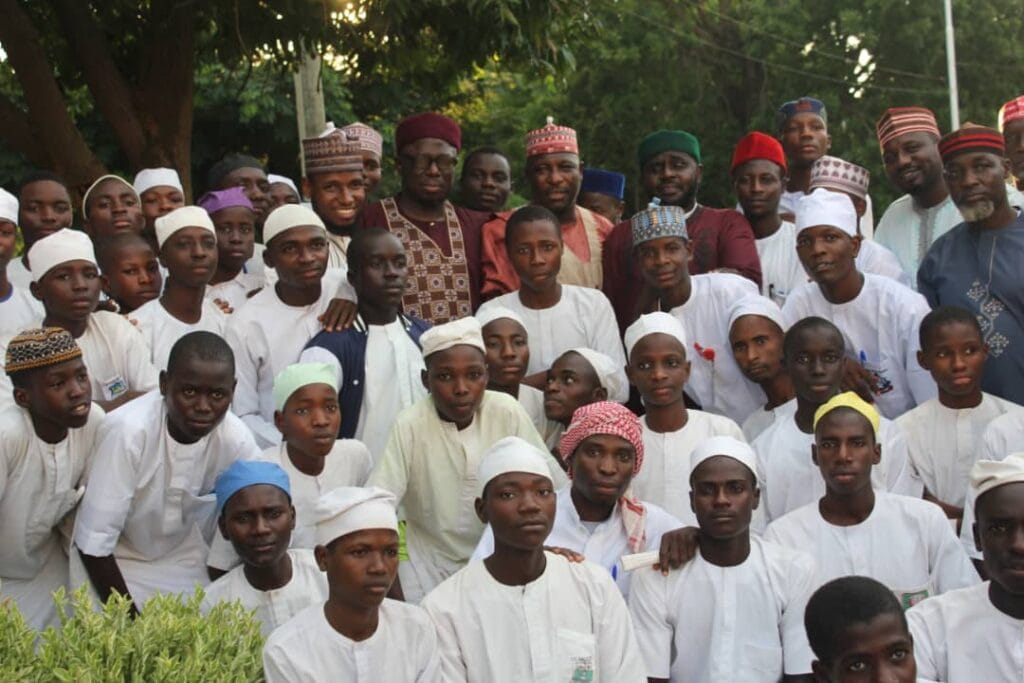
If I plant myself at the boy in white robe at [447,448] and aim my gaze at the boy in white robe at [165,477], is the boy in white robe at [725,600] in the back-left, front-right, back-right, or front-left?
back-left

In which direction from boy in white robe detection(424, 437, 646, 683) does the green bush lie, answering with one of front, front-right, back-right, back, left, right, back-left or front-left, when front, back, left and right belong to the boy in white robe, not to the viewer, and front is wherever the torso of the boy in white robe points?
front-right

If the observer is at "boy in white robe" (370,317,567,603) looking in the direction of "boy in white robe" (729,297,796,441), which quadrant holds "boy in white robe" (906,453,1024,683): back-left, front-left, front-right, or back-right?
front-right

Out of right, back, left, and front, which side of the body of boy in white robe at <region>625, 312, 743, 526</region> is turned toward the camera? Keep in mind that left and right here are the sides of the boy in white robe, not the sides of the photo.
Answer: front

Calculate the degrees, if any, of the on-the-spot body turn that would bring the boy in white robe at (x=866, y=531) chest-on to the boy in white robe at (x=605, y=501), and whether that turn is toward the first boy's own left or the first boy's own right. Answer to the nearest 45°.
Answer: approximately 90° to the first boy's own right

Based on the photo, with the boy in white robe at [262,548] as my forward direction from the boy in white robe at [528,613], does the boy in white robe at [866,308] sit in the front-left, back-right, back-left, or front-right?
back-right

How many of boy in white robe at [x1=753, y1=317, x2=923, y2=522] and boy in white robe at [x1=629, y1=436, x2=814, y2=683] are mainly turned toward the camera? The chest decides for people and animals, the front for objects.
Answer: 2

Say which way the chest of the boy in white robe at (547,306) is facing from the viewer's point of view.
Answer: toward the camera

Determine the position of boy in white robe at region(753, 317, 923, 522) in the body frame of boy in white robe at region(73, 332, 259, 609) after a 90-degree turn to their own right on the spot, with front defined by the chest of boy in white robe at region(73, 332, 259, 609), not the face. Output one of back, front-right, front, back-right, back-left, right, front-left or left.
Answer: back-left

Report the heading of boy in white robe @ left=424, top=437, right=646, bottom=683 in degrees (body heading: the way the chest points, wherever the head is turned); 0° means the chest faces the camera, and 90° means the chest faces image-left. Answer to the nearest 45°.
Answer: approximately 0°

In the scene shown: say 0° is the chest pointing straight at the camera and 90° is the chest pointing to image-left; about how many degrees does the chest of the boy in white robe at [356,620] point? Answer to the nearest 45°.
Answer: approximately 315°

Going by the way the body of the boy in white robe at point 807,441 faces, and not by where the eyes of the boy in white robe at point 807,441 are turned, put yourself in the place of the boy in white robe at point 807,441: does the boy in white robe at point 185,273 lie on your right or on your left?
on your right

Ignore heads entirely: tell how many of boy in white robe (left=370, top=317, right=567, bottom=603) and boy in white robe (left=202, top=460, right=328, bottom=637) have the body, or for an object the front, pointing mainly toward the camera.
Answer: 2

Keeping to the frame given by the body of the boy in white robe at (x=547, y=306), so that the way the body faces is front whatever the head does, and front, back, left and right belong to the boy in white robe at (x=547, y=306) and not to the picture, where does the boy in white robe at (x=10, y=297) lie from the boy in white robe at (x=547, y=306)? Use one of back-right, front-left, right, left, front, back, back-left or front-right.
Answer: right

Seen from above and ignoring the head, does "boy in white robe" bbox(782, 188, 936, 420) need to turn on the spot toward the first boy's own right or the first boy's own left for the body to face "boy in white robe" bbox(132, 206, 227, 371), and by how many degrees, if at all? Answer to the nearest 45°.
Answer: approximately 45° to the first boy's own right

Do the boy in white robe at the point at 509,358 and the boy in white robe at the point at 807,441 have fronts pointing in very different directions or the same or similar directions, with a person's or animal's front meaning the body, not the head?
same or similar directions

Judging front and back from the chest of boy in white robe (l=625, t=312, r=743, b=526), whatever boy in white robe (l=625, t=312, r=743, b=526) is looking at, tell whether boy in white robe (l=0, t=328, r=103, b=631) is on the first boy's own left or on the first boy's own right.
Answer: on the first boy's own right

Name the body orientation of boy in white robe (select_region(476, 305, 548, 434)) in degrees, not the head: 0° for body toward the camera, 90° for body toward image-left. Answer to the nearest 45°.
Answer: approximately 0°

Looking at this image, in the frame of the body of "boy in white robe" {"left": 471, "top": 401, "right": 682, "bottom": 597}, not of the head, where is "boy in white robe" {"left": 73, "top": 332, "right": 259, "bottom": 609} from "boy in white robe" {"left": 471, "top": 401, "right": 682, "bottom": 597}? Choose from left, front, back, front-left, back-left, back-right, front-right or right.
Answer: right

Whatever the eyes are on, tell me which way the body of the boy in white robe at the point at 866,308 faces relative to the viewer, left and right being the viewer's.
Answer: facing the viewer and to the left of the viewer
